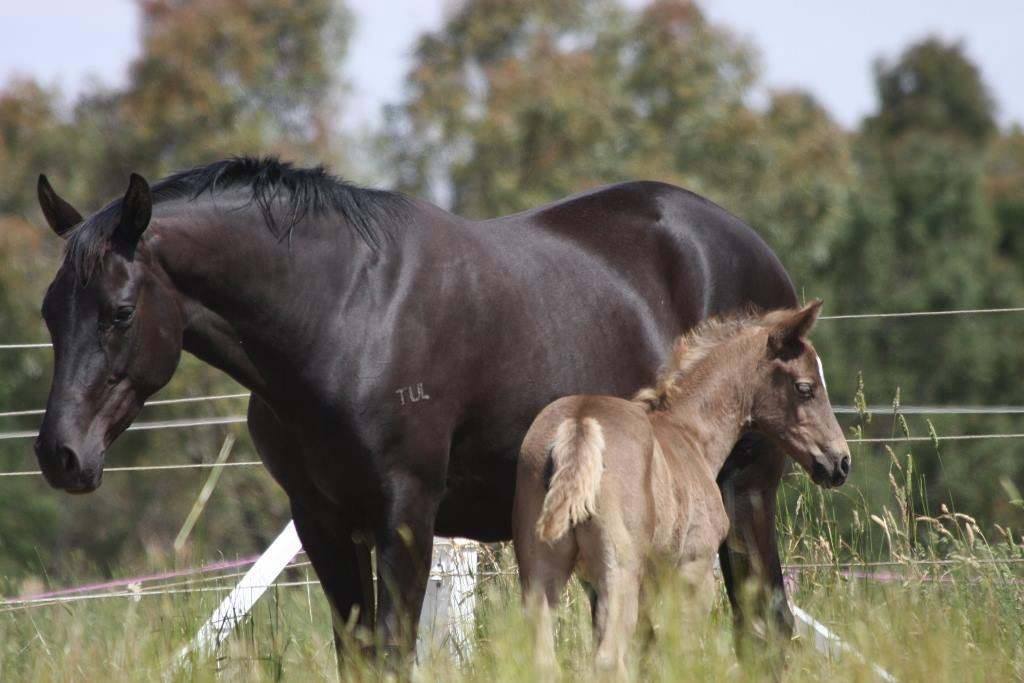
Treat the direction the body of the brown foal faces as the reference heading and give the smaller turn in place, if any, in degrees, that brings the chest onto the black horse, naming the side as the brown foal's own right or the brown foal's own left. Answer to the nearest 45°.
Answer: approximately 135° to the brown foal's own left

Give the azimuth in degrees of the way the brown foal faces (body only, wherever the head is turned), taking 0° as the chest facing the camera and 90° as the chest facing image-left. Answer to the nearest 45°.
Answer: approximately 225°

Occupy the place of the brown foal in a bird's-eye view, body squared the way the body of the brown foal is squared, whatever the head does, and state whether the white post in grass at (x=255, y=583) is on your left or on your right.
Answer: on your left

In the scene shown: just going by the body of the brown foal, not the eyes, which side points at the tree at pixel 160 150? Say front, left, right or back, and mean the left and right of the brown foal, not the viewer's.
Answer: left

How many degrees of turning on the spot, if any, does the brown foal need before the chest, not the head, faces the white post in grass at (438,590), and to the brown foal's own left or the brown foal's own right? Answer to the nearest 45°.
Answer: approximately 90° to the brown foal's own left
